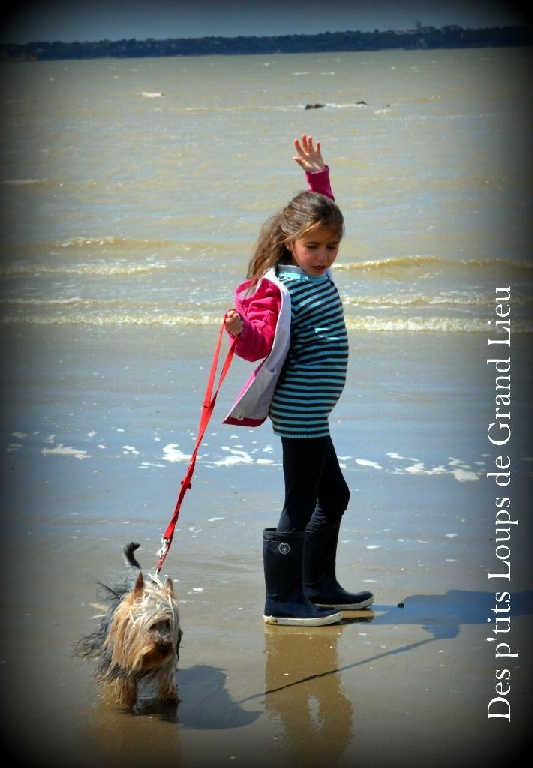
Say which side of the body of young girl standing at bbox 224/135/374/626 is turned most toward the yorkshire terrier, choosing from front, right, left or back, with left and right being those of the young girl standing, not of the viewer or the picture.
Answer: right

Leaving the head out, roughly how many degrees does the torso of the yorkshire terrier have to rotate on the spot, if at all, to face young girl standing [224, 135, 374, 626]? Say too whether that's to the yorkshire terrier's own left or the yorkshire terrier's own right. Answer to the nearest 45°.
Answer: approximately 90° to the yorkshire terrier's own left

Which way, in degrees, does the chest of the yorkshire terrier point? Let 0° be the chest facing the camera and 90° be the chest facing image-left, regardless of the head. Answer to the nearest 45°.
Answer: approximately 315°

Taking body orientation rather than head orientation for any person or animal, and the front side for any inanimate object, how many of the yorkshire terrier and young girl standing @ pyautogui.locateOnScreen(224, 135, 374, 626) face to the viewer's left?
0

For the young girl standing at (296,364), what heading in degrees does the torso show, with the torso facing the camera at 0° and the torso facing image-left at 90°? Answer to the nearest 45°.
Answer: approximately 315°
